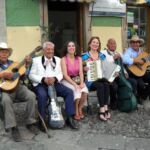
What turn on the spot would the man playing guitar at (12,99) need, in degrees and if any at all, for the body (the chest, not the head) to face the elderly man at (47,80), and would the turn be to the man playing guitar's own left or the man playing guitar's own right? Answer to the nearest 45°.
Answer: approximately 90° to the man playing guitar's own left

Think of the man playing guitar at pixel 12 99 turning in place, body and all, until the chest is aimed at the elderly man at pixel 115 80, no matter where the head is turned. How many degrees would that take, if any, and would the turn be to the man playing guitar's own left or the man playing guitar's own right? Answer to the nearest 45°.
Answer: approximately 90° to the man playing guitar's own left

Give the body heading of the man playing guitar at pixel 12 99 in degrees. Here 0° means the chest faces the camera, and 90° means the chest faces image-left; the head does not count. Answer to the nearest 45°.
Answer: approximately 315°

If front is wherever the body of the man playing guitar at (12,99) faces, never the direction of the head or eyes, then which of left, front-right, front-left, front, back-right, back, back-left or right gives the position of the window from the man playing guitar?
left

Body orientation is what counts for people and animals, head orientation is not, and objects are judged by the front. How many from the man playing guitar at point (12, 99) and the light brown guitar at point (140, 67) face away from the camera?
0

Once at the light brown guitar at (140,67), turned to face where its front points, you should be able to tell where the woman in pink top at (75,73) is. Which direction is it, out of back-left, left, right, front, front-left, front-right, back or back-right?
front-right

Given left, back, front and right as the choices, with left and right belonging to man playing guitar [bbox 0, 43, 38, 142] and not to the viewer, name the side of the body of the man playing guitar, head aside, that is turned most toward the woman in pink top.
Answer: left

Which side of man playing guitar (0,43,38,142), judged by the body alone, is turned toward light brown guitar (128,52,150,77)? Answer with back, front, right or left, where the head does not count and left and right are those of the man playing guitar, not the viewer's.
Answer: left

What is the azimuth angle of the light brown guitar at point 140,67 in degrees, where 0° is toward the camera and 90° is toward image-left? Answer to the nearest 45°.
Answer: approximately 0°
